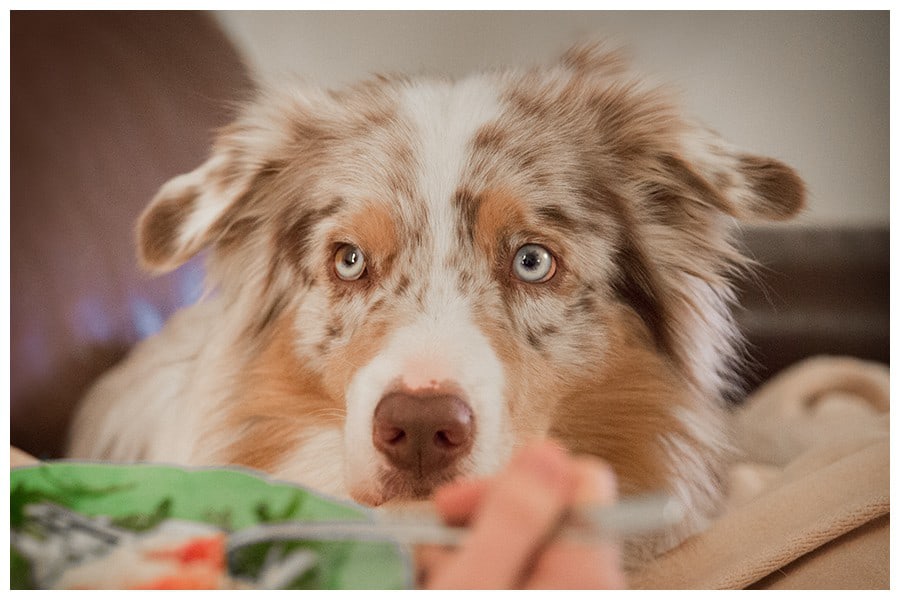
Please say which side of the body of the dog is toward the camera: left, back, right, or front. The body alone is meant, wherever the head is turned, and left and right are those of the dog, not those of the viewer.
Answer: front
